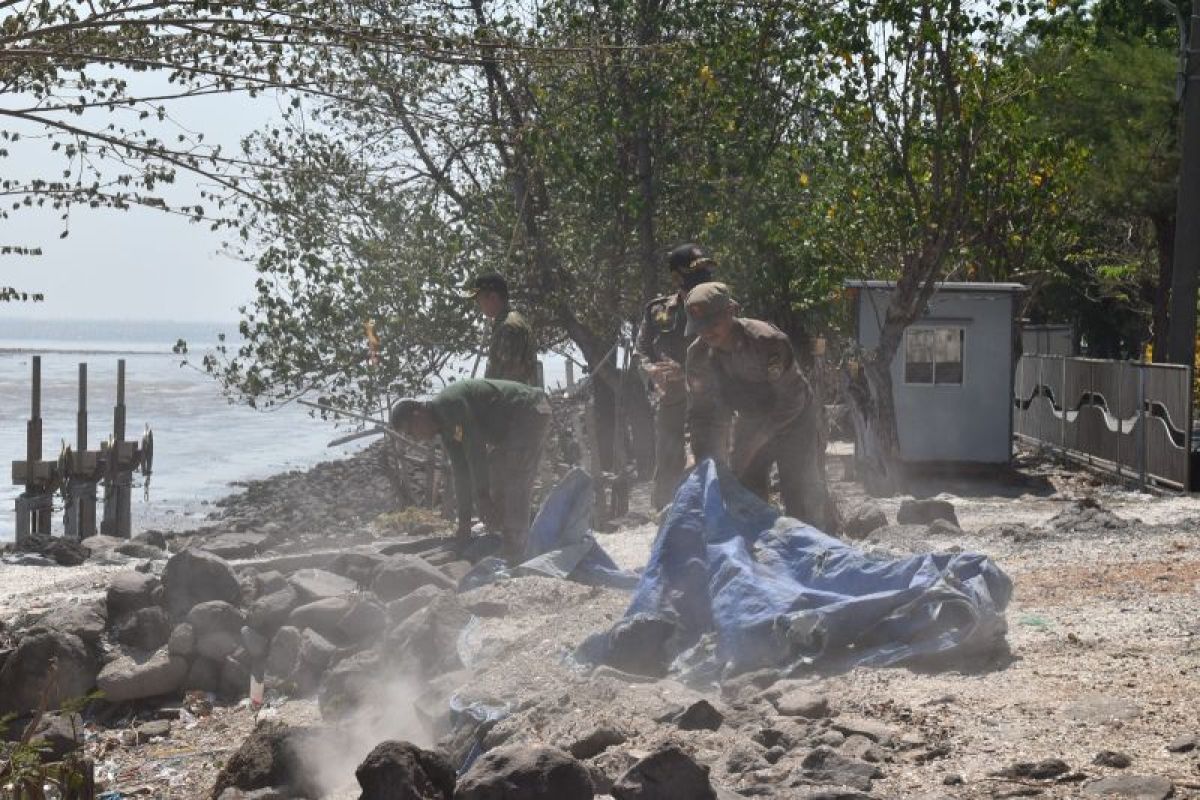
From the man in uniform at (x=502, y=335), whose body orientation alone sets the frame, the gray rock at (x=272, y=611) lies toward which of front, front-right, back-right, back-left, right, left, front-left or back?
front-left

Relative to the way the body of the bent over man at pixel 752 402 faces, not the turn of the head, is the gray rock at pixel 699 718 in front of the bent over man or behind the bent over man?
in front

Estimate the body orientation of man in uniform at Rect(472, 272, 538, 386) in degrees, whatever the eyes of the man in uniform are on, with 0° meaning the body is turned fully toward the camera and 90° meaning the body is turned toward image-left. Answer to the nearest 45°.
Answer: approximately 90°

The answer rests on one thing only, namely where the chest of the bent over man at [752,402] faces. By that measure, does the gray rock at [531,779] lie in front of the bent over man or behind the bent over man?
in front

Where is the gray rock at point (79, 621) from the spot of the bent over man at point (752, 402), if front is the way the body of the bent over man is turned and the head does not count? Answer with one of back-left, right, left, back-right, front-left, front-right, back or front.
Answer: front-right

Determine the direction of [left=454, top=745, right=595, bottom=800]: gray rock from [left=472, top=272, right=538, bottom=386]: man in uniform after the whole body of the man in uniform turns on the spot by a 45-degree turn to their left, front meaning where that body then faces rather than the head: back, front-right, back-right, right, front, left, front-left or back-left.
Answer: front-left

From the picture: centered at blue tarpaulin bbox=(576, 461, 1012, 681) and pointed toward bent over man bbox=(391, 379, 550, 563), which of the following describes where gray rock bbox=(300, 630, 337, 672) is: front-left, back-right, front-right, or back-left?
front-left

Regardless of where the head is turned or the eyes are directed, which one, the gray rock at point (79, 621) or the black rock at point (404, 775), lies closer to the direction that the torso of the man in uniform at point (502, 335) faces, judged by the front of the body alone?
the gray rock

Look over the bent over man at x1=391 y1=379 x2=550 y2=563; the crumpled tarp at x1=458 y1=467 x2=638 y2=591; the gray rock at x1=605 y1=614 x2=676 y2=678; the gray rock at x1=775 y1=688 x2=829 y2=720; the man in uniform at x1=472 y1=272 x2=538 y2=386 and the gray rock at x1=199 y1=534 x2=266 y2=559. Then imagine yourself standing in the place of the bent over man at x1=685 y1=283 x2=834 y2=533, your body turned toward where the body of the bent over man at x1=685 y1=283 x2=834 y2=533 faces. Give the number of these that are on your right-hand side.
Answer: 4

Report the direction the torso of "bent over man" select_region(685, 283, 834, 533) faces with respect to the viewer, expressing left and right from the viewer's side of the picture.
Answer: facing the viewer and to the left of the viewer

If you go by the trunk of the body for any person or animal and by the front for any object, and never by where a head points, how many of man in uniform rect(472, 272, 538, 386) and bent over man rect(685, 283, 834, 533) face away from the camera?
0
